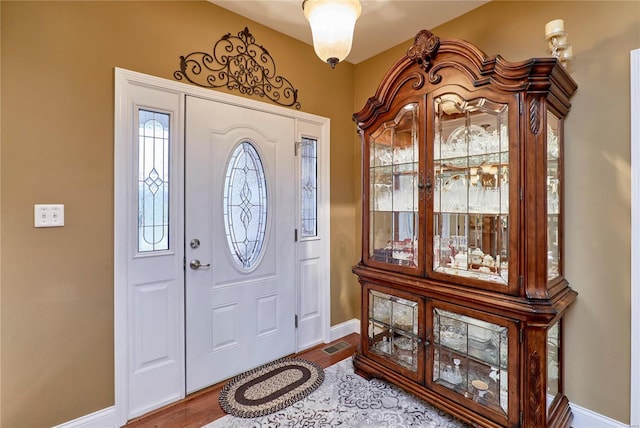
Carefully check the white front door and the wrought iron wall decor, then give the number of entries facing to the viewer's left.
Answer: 0

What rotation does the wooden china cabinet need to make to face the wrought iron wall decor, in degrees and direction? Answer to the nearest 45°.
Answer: approximately 45° to its right

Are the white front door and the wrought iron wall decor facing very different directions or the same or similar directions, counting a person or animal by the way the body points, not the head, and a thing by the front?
same or similar directions

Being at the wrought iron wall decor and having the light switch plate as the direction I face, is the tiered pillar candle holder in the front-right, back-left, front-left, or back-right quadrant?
back-left

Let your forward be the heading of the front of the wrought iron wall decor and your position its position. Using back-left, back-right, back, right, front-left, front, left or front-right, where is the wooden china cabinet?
front

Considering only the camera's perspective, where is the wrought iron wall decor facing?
facing the viewer and to the right of the viewer

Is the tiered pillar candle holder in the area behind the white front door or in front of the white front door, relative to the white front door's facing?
in front

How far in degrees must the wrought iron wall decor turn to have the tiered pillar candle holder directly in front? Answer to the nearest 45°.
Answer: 0° — it already faces it

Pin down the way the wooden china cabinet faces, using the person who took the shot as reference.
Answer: facing the viewer and to the left of the viewer

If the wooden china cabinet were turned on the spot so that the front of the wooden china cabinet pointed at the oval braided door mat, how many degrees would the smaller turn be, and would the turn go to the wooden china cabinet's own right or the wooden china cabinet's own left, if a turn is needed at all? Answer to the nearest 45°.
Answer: approximately 45° to the wooden china cabinet's own right

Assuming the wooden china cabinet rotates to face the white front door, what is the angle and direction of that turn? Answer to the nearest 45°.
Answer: approximately 45° to its right
